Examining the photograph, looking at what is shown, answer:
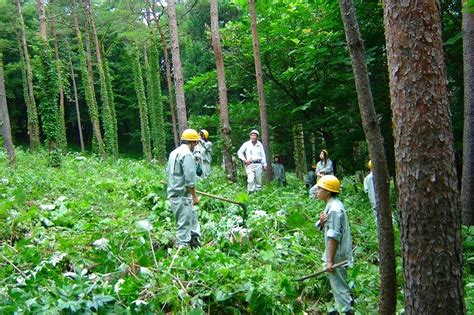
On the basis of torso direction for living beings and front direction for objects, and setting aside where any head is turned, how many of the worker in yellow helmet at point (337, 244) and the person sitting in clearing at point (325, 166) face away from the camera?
0

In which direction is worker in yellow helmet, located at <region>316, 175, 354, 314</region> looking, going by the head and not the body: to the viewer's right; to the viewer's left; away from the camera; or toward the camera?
to the viewer's left

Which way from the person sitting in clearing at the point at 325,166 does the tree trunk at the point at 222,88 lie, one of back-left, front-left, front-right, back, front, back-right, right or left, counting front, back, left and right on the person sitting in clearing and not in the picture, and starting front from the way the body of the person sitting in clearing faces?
front-right

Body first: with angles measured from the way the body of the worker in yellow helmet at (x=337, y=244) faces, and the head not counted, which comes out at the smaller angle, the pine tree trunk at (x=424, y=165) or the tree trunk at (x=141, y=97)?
the tree trunk

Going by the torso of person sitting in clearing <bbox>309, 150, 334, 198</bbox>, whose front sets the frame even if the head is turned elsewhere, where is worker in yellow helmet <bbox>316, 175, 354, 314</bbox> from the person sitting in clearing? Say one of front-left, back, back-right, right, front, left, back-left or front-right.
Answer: front-left

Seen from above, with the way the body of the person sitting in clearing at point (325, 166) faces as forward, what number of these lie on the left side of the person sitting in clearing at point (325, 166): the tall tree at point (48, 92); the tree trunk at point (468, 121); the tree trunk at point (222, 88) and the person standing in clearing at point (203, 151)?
1

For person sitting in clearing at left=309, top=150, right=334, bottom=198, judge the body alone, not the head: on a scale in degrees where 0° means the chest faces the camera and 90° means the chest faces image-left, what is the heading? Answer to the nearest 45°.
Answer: approximately 45°

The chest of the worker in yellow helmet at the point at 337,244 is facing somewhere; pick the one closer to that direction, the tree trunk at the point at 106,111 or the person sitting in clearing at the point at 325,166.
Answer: the tree trunk

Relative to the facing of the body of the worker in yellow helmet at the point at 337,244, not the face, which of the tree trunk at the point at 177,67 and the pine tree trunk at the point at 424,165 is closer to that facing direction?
the tree trunk

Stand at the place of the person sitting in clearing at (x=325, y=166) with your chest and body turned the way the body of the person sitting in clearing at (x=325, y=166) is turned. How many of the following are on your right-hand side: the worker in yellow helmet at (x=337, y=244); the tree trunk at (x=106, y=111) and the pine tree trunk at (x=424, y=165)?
1

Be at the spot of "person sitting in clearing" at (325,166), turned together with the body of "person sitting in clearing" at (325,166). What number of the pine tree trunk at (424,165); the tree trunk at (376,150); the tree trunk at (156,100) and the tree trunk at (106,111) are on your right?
2

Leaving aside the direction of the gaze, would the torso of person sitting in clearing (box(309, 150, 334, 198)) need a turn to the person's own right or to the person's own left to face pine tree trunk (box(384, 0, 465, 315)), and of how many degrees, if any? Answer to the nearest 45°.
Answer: approximately 45° to the person's own left

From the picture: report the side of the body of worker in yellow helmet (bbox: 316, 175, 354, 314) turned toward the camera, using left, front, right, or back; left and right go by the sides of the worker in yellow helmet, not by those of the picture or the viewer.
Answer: left

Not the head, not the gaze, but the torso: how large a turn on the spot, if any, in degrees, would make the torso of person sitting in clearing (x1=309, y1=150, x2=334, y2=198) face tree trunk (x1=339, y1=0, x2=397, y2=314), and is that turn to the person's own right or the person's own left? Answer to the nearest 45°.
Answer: approximately 45° to the person's own left

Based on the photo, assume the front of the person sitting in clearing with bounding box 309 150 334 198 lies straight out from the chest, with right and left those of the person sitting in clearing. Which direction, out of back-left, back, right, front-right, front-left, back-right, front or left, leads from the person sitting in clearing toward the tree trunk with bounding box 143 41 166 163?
right
